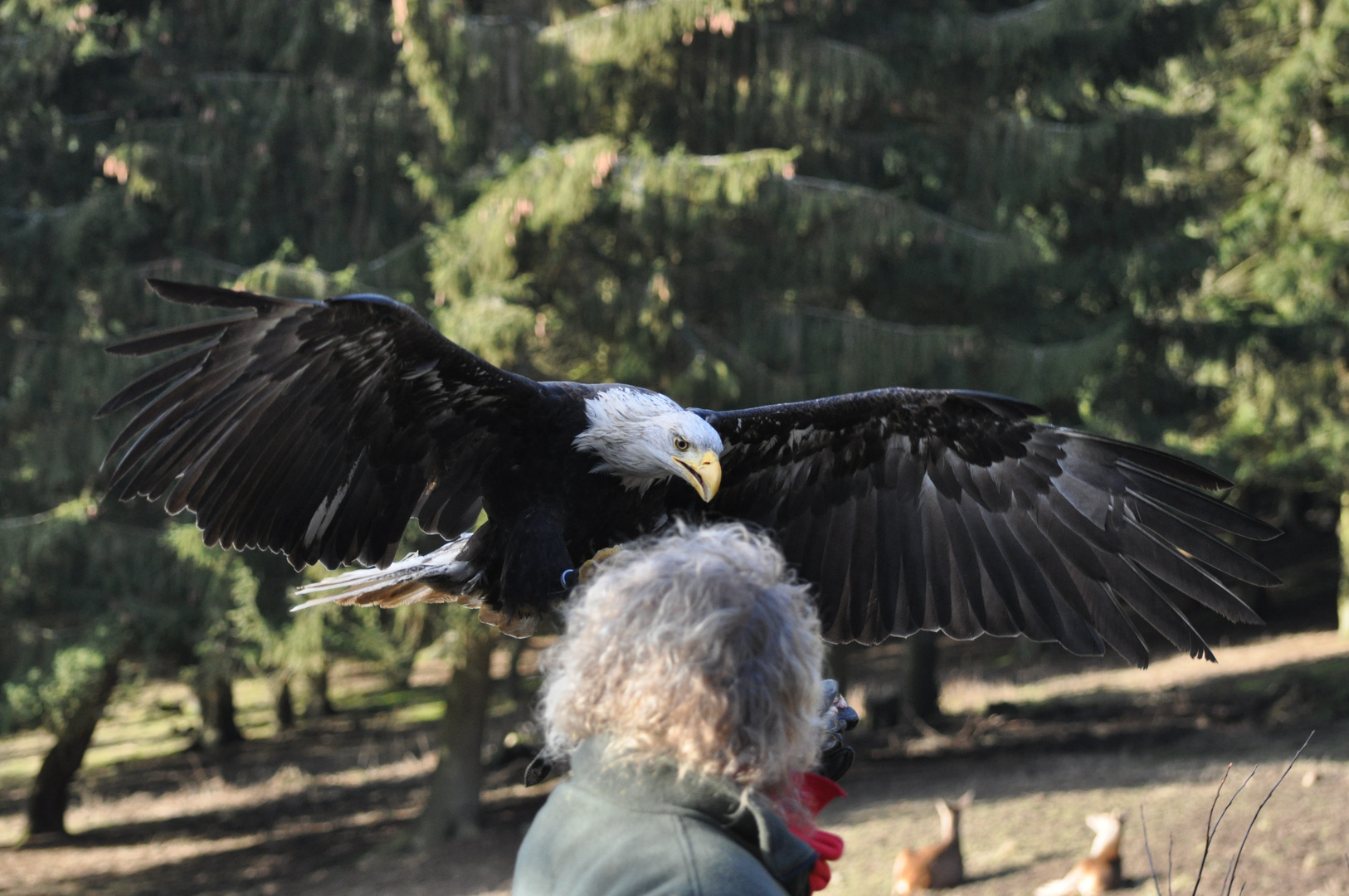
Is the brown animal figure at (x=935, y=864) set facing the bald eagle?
no

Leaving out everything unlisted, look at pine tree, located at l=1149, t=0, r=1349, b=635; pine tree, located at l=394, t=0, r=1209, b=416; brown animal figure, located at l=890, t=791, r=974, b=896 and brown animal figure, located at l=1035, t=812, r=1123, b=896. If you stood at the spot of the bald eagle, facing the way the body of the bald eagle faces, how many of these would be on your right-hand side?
0

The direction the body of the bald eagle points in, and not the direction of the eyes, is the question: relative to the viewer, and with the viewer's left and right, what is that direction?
facing the viewer and to the right of the viewer

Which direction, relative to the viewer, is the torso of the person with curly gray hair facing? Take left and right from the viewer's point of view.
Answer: facing away from the viewer and to the right of the viewer

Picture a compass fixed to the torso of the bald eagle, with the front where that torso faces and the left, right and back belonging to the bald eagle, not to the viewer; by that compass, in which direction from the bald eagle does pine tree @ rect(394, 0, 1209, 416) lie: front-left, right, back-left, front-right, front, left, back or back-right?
back-left

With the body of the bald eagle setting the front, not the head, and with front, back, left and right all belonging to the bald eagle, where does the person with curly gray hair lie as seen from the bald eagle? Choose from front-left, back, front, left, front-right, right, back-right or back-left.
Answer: front-right

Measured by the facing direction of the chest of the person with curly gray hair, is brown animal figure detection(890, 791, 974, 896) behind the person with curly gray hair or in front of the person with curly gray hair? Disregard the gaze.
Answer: in front

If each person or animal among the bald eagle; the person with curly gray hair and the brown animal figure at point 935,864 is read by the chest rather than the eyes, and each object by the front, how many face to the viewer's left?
0

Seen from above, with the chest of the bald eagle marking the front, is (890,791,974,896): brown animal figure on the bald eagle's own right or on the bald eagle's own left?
on the bald eagle's own left

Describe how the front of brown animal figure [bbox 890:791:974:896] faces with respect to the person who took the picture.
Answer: facing to the right of the viewer

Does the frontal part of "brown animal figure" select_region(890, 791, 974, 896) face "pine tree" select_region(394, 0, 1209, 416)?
no

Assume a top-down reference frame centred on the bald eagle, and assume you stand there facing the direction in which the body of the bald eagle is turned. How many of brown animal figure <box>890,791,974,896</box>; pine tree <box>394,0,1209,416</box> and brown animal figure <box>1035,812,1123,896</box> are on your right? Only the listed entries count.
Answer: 0

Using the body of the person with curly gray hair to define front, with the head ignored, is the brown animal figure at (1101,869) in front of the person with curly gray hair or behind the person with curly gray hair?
in front

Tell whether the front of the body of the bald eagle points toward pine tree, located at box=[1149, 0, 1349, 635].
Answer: no
